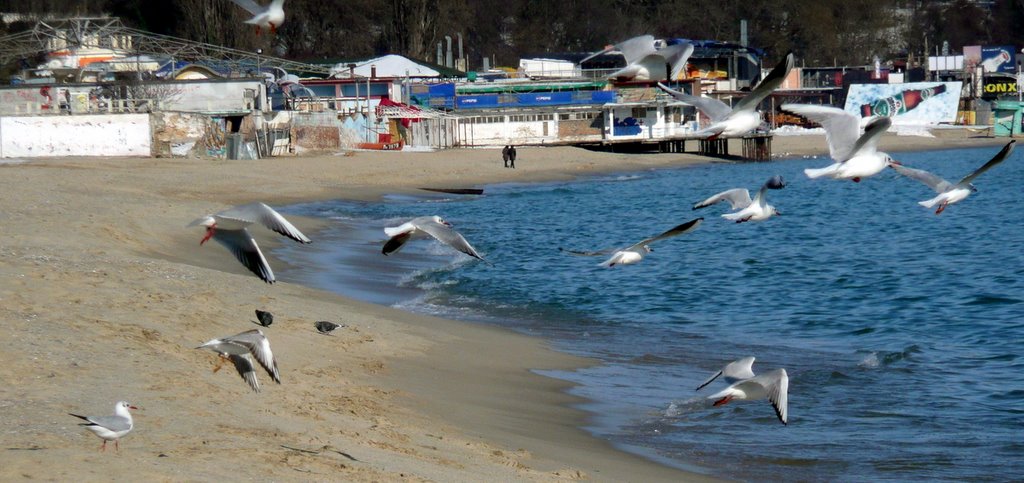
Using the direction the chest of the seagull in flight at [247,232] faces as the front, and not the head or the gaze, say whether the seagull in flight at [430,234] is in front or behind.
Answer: behind

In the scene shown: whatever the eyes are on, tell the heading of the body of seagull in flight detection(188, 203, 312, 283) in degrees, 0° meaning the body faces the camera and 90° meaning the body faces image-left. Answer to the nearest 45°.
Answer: approximately 90°

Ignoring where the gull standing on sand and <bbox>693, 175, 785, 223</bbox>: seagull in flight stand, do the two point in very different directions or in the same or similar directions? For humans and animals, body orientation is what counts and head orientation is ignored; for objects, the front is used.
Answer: same or similar directions

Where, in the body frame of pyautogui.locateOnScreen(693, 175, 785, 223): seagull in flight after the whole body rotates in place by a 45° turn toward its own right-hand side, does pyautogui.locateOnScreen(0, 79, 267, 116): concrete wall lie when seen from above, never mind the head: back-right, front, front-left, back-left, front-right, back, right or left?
back

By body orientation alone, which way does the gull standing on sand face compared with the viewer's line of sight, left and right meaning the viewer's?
facing to the right of the viewer

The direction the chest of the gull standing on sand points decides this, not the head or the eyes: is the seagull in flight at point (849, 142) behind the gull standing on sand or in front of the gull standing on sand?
in front

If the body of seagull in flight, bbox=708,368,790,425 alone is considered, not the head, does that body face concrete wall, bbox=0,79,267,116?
no

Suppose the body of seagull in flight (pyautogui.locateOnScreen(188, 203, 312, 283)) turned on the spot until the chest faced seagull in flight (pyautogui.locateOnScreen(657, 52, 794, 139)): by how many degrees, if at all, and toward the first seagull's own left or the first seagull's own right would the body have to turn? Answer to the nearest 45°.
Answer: approximately 180°

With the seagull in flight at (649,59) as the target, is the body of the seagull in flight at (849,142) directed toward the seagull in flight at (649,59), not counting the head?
no

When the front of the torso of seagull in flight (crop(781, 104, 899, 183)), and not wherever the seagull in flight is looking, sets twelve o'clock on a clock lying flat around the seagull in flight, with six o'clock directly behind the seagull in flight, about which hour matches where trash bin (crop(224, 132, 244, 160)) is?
The trash bin is roughly at 8 o'clock from the seagull in flight.

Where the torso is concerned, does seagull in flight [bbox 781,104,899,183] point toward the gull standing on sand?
no

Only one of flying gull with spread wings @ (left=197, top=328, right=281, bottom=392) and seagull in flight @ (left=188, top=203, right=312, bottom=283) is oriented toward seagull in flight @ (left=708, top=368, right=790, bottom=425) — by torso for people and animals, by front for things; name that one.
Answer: the flying gull with spread wings

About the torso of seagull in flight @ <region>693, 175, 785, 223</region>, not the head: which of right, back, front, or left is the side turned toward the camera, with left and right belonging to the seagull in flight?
right

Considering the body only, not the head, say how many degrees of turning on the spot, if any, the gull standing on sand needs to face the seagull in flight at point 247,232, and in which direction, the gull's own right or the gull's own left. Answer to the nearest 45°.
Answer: approximately 90° to the gull's own left

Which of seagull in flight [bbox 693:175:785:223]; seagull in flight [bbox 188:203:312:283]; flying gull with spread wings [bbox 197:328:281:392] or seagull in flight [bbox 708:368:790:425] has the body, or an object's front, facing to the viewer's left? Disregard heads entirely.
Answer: seagull in flight [bbox 188:203:312:283]

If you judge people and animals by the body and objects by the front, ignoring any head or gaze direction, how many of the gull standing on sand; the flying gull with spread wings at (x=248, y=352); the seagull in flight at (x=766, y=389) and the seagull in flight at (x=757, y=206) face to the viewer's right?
4
